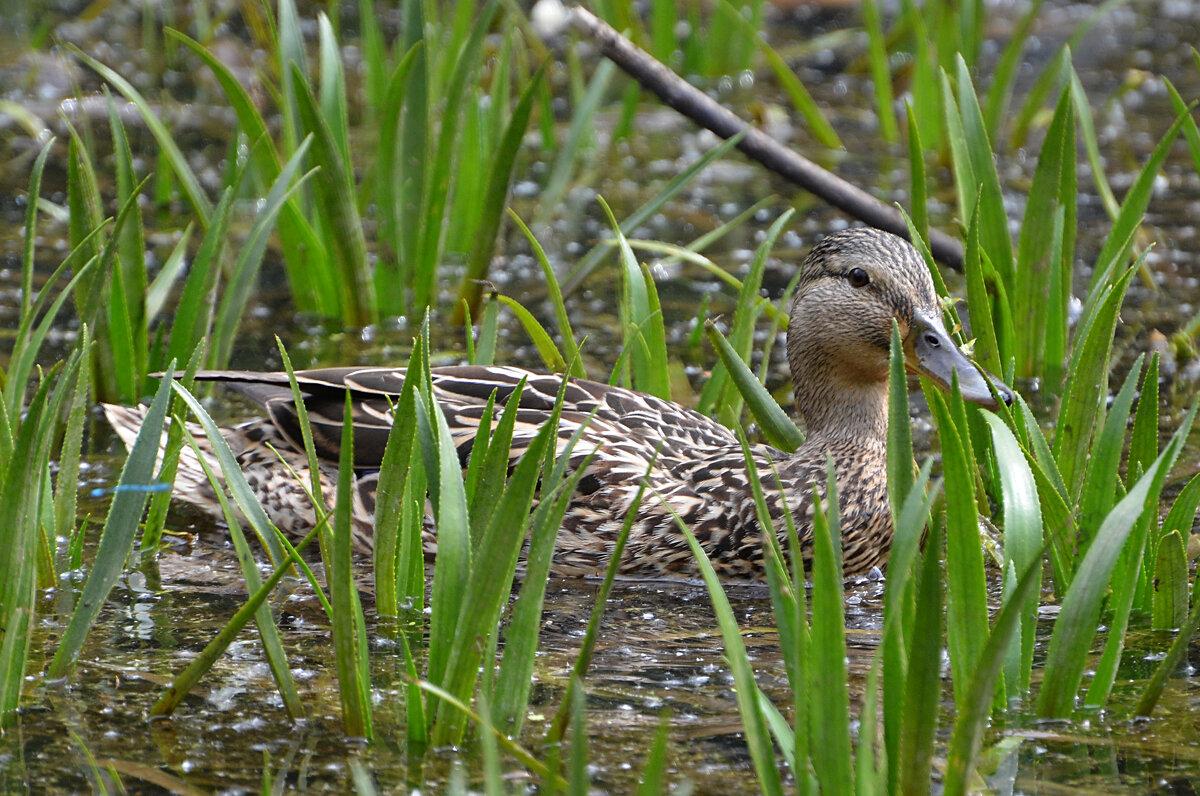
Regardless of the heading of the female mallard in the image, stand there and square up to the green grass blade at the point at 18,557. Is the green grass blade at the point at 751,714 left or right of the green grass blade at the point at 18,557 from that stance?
left

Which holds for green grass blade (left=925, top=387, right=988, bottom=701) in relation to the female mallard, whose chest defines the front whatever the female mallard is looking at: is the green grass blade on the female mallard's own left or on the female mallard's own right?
on the female mallard's own right

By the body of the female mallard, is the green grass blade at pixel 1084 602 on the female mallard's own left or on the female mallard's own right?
on the female mallard's own right

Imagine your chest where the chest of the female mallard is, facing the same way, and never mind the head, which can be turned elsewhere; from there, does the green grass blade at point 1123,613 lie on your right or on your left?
on your right

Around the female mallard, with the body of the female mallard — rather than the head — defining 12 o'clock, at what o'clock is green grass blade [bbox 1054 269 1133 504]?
The green grass blade is roughly at 1 o'clock from the female mallard.

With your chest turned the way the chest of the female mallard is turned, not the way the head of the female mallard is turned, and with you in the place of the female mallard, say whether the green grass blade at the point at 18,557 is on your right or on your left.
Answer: on your right

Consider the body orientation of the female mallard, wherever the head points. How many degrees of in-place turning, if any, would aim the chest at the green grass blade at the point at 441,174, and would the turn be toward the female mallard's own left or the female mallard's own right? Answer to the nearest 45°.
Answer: approximately 135° to the female mallard's own left

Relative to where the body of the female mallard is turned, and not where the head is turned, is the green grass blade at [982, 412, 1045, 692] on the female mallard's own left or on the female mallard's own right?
on the female mallard's own right

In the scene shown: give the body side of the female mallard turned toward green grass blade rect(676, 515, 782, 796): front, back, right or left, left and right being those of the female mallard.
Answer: right

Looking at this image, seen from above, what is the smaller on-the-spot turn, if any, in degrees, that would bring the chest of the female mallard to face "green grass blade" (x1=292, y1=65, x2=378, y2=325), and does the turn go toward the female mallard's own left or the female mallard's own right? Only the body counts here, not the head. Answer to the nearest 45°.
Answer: approximately 135° to the female mallard's own left

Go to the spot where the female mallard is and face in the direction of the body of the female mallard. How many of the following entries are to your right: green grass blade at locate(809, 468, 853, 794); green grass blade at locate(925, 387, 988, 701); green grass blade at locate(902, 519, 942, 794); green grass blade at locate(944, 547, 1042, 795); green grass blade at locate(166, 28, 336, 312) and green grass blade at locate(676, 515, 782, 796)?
5

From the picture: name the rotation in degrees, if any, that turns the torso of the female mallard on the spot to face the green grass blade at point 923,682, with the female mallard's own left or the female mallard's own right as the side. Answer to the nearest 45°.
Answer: approximately 90° to the female mallard's own right

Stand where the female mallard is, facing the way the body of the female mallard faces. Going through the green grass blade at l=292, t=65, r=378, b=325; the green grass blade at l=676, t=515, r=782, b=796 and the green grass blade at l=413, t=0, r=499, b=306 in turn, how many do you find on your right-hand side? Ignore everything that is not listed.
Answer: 1

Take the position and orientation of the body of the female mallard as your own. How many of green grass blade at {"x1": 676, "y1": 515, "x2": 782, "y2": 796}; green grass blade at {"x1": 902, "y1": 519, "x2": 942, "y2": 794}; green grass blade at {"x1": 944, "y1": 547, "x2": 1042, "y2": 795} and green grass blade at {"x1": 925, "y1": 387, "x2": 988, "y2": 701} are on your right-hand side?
4

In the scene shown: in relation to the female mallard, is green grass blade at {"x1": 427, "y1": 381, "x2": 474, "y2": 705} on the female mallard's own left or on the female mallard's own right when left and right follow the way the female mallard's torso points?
on the female mallard's own right

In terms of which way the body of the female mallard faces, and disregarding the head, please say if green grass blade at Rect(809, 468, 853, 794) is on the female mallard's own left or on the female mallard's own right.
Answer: on the female mallard's own right

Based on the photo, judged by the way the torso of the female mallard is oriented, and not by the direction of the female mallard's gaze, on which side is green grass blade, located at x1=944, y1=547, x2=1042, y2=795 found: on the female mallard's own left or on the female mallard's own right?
on the female mallard's own right

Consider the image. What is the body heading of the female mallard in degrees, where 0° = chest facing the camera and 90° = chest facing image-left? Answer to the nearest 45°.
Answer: approximately 270°
